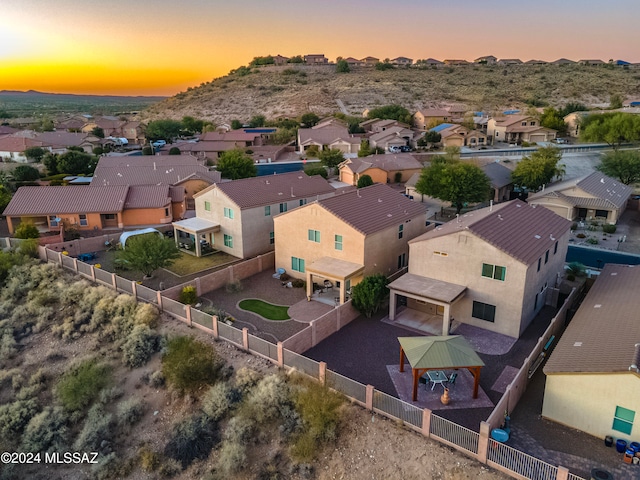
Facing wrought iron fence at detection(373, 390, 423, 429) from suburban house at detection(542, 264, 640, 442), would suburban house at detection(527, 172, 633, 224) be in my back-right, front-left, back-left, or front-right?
back-right

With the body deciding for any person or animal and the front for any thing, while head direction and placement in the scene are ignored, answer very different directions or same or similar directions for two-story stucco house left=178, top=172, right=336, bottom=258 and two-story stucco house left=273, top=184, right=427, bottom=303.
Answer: same or similar directions

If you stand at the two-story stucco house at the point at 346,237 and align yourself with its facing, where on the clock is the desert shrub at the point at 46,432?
The desert shrub is roughly at 6 o'clock from the two-story stucco house.

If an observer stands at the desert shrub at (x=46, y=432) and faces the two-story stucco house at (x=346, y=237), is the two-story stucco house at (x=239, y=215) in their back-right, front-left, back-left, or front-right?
front-left

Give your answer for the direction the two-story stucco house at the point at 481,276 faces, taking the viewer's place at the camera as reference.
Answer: facing away from the viewer and to the right of the viewer

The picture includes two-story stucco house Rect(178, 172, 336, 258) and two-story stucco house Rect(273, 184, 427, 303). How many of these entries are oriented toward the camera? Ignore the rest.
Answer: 0

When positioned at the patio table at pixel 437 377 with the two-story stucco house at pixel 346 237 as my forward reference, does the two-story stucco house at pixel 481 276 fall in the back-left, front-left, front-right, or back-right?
front-right

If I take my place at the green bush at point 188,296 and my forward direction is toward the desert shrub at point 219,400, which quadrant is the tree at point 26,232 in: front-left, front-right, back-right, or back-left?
back-right

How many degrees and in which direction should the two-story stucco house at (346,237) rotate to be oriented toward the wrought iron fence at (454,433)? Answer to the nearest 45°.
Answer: approximately 135° to its right

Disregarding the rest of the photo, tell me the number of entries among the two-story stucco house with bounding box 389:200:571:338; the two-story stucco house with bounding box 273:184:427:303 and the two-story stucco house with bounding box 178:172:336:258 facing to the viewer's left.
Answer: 0

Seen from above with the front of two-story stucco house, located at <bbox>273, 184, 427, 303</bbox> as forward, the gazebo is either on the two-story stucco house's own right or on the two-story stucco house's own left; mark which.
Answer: on the two-story stucco house's own right

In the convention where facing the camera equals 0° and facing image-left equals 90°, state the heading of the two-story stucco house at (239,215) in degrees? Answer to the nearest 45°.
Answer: approximately 225°

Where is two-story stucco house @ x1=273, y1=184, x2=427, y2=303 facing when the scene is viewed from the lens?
facing away from the viewer and to the right of the viewer
